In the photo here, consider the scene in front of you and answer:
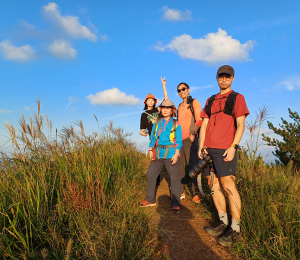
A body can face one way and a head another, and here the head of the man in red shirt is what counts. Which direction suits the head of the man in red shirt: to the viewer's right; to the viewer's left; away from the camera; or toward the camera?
toward the camera
